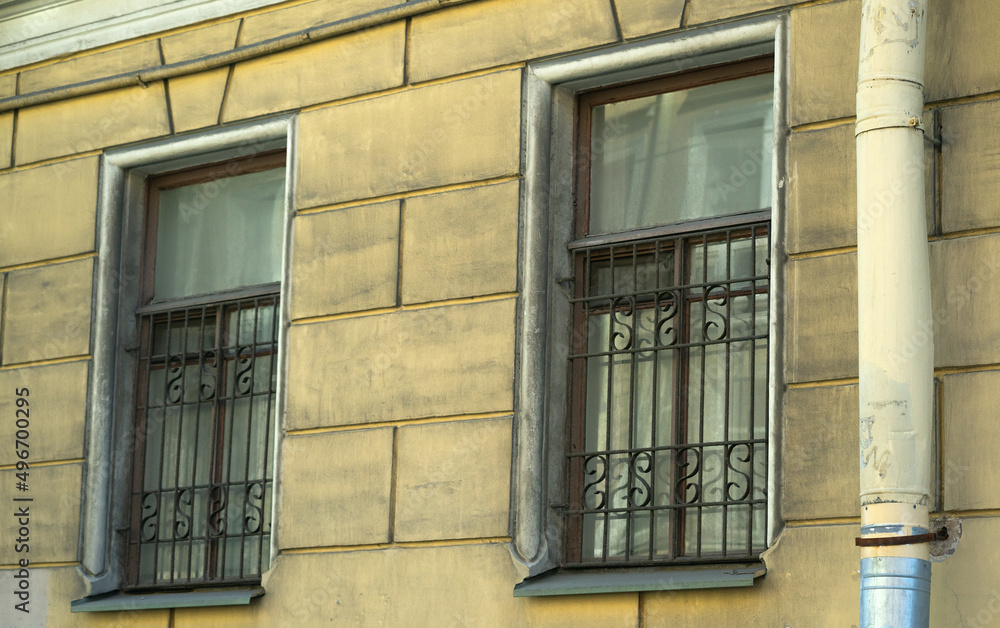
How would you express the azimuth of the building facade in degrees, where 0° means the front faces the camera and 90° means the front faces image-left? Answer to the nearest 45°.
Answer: approximately 45°
